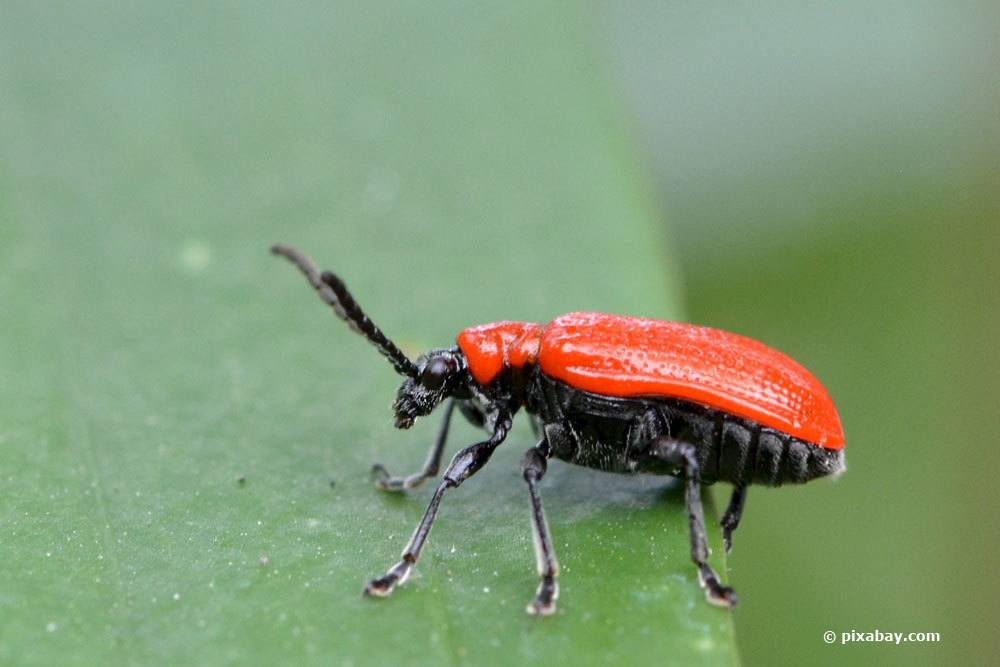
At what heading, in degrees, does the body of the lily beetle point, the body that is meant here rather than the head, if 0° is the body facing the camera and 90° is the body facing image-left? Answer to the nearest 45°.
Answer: approximately 90°
